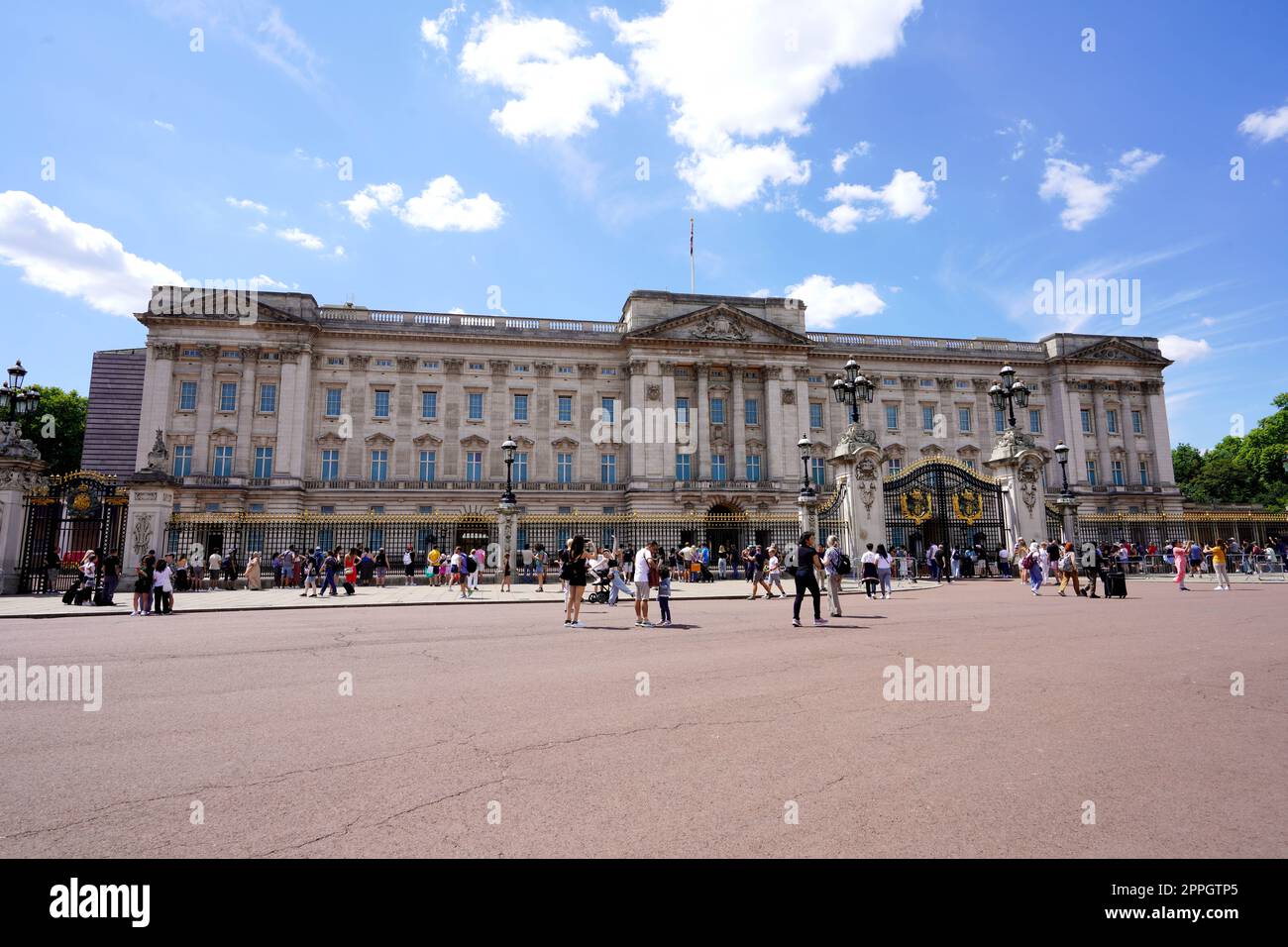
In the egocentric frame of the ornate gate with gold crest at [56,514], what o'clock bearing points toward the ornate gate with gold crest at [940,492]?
the ornate gate with gold crest at [940,492] is roughly at 10 o'clock from the ornate gate with gold crest at [56,514].

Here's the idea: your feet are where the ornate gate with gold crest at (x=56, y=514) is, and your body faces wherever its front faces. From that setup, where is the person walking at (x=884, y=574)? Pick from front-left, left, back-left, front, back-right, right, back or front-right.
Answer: front-left

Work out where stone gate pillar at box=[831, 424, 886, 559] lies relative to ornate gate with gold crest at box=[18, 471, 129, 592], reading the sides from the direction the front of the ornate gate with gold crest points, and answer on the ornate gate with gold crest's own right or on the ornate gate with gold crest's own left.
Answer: on the ornate gate with gold crest's own left

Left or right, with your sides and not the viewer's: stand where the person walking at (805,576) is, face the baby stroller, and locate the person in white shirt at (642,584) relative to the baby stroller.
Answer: left

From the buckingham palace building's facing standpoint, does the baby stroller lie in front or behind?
in front

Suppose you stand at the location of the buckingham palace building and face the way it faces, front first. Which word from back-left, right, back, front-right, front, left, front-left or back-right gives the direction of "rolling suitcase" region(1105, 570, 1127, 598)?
front-left

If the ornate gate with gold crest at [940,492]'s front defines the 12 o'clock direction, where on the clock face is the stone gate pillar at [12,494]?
The stone gate pillar is roughly at 2 o'clock from the ornate gate with gold crest.

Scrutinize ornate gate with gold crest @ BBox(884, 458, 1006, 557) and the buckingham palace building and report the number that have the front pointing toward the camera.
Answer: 2

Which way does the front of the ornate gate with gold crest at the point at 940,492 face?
toward the camera

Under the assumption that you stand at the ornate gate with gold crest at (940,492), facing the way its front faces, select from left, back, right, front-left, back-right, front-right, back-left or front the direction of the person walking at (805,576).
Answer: front

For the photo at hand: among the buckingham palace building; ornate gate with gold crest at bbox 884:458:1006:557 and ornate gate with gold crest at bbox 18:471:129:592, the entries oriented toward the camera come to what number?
3

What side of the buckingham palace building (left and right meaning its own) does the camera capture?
front

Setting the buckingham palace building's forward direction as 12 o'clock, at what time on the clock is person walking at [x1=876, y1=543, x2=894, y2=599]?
The person walking is roughly at 11 o'clock from the buckingham palace building.
